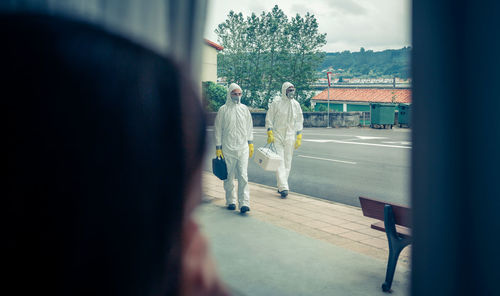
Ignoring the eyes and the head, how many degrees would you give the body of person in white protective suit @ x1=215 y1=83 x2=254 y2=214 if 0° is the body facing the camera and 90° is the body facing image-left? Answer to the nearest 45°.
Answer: approximately 0°

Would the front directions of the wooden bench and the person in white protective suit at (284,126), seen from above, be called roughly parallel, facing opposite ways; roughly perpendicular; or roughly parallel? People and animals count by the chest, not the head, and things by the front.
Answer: roughly perpendicular

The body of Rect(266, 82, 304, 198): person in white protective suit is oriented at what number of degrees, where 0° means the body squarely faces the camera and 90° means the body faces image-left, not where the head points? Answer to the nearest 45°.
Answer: approximately 315°

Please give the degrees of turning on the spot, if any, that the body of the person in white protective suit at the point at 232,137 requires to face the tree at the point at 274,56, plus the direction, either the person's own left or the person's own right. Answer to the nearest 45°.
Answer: approximately 180°

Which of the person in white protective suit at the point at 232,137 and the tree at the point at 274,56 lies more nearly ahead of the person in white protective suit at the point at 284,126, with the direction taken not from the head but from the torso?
the person in white protective suit

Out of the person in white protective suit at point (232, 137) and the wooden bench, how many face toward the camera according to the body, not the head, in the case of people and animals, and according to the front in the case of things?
1
